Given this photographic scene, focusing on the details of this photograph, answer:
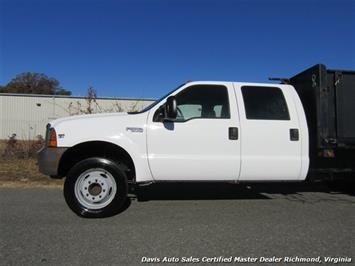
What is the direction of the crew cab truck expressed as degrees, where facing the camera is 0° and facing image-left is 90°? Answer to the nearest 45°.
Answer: approximately 90°

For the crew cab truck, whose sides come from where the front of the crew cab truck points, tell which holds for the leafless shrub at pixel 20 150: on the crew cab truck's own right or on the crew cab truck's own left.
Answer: on the crew cab truck's own right
